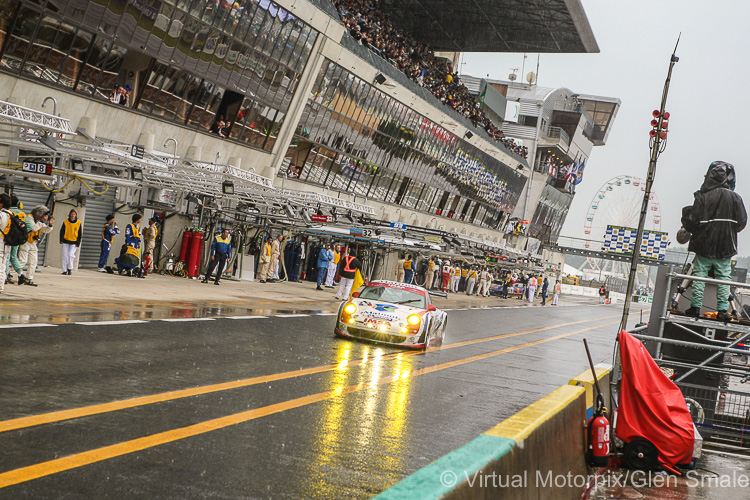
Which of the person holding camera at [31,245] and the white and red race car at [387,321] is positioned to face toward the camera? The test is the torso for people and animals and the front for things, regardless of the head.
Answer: the white and red race car

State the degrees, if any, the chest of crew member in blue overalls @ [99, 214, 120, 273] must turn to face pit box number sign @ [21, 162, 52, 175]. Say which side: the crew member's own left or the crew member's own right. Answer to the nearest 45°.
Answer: approximately 90° to the crew member's own right

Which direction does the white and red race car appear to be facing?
toward the camera

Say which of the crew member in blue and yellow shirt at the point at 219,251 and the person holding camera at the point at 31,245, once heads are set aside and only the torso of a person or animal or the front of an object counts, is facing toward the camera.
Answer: the crew member in blue and yellow shirt

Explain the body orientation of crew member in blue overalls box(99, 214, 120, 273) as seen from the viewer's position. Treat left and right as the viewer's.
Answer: facing to the right of the viewer

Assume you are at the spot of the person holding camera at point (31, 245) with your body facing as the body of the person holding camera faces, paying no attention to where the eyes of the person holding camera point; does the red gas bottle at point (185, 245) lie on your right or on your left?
on your left

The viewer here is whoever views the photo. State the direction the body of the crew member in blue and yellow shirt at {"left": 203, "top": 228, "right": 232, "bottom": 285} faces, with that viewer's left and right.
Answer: facing the viewer
